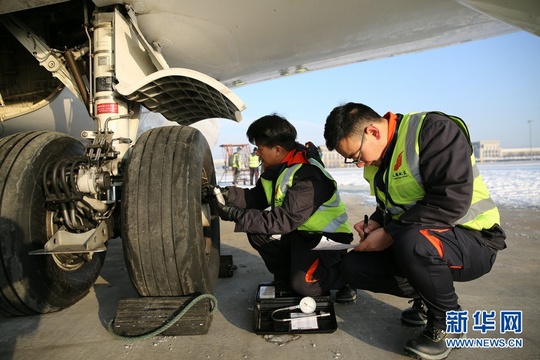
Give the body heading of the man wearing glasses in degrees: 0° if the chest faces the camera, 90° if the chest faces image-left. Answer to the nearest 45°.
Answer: approximately 45°

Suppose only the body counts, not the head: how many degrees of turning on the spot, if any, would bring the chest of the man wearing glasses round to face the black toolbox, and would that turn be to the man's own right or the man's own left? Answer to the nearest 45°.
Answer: approximately 45° to the man's own right

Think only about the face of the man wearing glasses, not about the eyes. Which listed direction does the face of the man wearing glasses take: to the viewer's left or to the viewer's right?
to the viewer's left

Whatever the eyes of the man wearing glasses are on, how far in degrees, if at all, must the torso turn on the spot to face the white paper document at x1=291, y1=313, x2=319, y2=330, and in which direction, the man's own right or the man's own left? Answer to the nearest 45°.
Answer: approximately 45° to the man's own right
